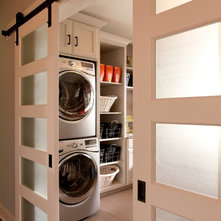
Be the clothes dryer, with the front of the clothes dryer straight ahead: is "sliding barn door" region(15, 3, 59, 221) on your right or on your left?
on your right

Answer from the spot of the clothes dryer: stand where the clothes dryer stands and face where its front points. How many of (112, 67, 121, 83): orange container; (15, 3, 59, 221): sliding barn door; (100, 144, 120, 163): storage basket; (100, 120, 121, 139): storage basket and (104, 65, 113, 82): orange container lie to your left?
4

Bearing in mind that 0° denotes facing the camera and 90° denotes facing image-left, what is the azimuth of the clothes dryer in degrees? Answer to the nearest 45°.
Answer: approximately 315°

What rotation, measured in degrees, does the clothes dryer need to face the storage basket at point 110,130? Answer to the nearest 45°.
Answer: approximately 90° to its left

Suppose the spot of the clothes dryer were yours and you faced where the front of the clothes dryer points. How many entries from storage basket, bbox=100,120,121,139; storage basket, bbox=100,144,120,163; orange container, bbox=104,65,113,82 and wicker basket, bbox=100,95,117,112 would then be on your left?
4

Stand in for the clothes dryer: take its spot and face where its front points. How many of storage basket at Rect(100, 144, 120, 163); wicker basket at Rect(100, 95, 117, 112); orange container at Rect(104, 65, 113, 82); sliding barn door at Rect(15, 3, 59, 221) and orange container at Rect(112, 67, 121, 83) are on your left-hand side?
4

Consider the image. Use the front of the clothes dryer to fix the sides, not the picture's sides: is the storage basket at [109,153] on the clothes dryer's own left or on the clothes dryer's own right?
on the clothes dryer's own left

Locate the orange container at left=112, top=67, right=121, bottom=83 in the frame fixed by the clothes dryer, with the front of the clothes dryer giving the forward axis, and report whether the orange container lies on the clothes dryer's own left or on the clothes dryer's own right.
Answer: on the clothes dryer's own left

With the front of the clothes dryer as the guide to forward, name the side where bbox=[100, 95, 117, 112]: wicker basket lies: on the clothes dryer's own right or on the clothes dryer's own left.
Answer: on the clothes dryer's own left

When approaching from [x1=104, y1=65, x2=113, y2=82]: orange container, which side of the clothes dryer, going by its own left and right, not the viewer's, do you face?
left
